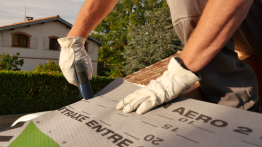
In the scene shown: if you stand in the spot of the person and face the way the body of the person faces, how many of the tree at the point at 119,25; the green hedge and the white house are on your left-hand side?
0

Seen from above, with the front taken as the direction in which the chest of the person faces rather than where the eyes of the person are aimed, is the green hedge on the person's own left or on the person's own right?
on the person's own right

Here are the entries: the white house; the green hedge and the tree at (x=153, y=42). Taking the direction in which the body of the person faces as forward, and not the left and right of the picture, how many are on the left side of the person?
0

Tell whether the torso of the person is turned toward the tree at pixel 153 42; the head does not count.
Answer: no

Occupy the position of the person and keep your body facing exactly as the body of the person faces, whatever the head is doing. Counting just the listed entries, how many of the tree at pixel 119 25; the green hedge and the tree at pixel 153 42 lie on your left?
0

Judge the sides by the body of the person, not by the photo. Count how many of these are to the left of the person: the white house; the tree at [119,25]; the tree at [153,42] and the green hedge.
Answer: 0

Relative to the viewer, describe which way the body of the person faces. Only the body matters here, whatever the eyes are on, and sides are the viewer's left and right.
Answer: facing the viewer and to the left of the viewer

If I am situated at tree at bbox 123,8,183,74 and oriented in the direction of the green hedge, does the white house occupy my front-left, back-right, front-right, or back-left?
front-right

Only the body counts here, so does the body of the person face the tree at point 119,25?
no

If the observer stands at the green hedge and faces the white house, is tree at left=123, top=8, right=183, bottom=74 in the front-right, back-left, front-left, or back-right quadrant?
front-right

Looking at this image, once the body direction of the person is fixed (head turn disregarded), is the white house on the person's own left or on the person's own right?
on the person's own right
